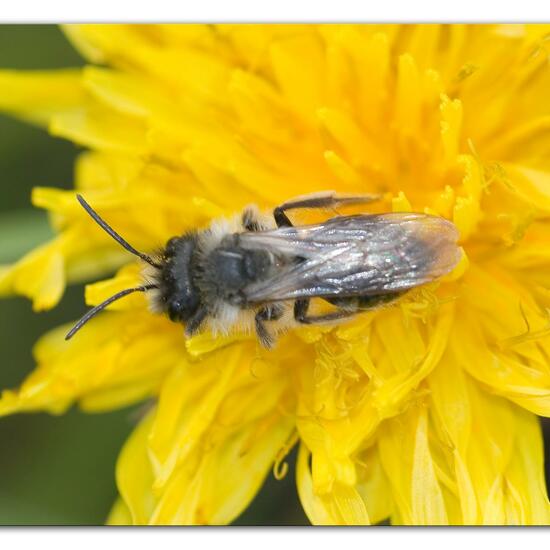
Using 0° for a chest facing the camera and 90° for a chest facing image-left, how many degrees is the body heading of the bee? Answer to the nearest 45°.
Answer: approximately 90°
